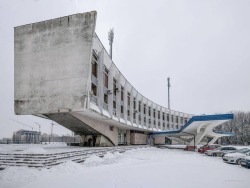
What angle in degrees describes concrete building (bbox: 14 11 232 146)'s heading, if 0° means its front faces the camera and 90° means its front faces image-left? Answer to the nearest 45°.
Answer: approximately 315°
